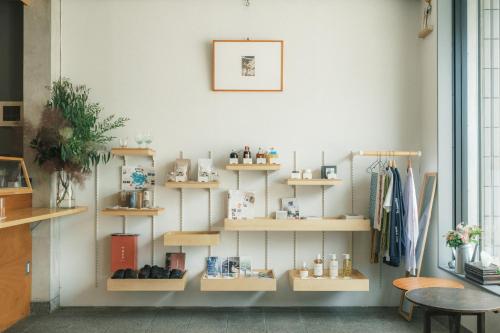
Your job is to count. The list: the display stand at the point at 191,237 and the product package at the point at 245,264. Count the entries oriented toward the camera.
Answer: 2

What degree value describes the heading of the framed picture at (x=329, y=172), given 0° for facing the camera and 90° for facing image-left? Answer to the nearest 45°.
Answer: approximately 0°

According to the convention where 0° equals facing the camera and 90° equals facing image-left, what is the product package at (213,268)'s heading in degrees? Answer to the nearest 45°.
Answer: approximately 0°

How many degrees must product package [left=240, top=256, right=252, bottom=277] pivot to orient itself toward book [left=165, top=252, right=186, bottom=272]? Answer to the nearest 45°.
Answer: approximately 90° to its right

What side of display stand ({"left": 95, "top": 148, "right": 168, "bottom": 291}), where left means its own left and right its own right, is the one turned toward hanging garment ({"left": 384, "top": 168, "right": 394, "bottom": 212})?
left
